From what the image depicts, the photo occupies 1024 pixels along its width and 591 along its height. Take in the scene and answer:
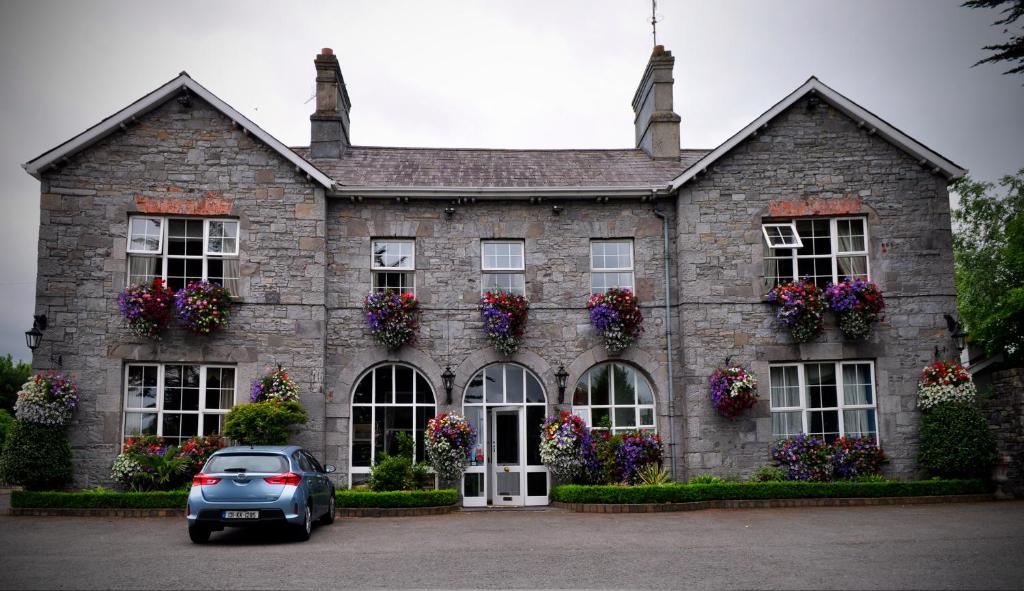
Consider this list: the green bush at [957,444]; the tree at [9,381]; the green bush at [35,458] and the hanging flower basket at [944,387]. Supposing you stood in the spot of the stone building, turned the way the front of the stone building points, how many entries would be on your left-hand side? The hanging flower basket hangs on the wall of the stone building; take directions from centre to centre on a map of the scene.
2

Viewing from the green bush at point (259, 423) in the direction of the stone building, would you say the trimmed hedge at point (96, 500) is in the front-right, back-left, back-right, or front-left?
back-left

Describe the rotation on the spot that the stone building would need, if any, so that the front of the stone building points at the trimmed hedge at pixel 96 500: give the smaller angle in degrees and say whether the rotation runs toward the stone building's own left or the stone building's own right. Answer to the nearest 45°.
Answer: approximately 90° to the stone building's own right

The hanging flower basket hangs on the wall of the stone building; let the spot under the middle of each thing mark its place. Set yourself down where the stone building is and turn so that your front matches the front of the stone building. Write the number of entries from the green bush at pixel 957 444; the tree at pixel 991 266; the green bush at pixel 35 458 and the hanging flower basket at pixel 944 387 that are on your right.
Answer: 1

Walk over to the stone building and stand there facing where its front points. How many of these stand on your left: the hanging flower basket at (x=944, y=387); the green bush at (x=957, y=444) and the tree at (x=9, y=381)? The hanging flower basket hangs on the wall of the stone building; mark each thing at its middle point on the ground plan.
2

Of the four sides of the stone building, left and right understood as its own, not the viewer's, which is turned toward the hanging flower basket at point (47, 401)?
right

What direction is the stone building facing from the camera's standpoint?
toward the camera

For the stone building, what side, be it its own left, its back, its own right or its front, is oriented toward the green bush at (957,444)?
left

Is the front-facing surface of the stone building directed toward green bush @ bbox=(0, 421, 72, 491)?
no

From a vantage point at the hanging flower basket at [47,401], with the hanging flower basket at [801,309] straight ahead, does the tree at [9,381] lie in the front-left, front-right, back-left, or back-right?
back-left

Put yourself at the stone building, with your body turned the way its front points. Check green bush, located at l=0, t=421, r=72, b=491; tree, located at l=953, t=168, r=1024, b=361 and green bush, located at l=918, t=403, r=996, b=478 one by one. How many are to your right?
1

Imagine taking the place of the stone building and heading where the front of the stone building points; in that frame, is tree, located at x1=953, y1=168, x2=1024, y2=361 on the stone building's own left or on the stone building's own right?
on the stone building's own left

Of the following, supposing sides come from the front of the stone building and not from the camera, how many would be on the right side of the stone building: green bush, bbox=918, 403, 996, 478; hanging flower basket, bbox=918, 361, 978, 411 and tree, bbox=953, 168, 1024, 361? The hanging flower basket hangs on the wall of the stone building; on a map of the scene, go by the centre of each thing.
0

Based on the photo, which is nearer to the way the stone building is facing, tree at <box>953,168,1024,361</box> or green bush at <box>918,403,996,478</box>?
the green bush
